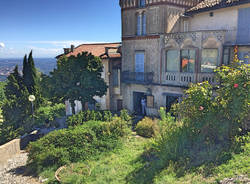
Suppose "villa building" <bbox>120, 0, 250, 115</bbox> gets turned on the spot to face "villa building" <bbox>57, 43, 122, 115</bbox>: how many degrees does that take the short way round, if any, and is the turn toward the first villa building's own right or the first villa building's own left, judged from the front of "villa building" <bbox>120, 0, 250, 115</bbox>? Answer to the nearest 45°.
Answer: approximately 135° to the first villa building's own right

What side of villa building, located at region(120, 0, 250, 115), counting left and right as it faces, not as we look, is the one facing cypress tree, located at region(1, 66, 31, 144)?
right

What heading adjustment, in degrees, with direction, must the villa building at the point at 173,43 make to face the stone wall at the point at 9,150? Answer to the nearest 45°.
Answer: approximately 45° to its right

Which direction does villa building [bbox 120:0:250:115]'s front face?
toward the camera

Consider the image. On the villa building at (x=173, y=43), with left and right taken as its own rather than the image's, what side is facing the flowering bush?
front

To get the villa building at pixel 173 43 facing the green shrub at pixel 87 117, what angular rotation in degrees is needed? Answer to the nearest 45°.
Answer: approximately 45° to its right
